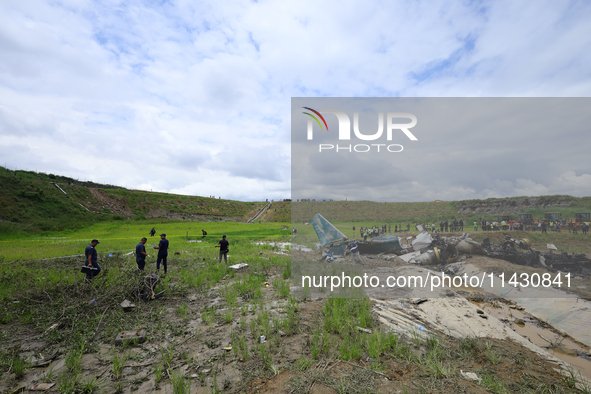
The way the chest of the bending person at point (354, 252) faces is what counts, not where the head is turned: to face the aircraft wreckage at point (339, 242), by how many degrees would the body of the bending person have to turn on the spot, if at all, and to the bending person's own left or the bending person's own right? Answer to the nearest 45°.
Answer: approximately 45° to the bending person's own right

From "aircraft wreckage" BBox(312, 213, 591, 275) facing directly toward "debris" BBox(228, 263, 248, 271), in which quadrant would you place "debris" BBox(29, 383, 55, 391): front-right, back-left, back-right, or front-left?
front-left

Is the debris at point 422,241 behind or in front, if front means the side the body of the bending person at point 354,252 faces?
behind

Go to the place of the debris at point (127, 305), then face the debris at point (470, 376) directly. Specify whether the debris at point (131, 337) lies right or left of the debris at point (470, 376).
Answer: right

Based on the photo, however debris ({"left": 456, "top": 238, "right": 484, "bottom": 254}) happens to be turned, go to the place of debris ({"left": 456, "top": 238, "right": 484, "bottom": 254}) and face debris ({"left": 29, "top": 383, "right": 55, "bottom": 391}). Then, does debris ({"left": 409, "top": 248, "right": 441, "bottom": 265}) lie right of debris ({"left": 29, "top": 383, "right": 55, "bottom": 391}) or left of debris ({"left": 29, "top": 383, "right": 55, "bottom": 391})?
right
